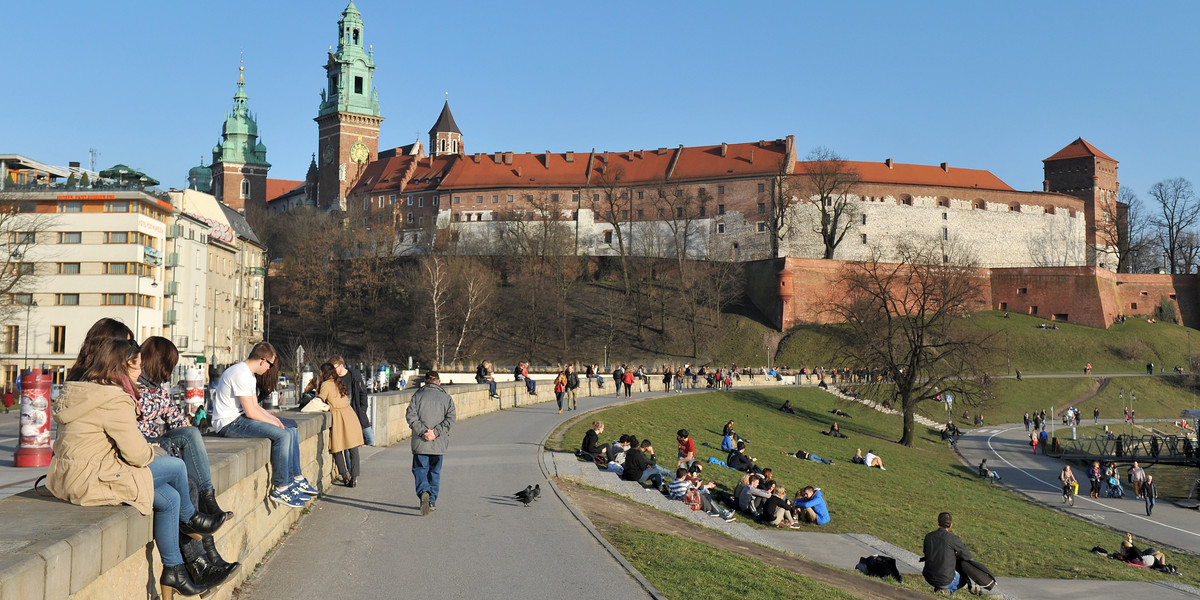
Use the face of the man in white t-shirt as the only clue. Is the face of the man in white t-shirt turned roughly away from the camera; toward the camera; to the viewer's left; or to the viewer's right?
to the viewer's right

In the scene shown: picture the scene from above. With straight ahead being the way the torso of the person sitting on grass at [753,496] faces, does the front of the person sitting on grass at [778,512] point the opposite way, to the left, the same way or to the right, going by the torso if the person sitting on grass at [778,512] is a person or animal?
the same way

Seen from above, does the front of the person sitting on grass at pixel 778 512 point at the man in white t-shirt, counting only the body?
no

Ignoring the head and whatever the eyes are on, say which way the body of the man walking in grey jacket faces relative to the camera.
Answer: away from the camera

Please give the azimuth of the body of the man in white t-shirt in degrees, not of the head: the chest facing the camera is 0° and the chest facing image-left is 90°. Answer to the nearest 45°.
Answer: approximately 270°

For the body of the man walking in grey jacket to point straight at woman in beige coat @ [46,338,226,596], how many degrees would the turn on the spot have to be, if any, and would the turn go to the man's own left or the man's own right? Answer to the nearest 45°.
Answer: approximately 180°

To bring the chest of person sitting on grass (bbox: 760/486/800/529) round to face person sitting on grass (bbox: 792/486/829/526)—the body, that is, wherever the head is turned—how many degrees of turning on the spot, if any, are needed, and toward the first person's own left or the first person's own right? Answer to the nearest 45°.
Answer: approximately 45° to the first person's own left

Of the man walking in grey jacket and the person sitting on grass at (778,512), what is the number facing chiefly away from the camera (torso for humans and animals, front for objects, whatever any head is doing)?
1

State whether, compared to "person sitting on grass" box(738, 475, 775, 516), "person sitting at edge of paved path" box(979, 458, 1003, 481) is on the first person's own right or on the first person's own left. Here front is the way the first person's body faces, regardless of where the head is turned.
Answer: on the first person's own left

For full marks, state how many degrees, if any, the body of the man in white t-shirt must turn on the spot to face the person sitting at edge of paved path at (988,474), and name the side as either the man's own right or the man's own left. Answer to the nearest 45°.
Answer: approximately 45° to the man's own left
